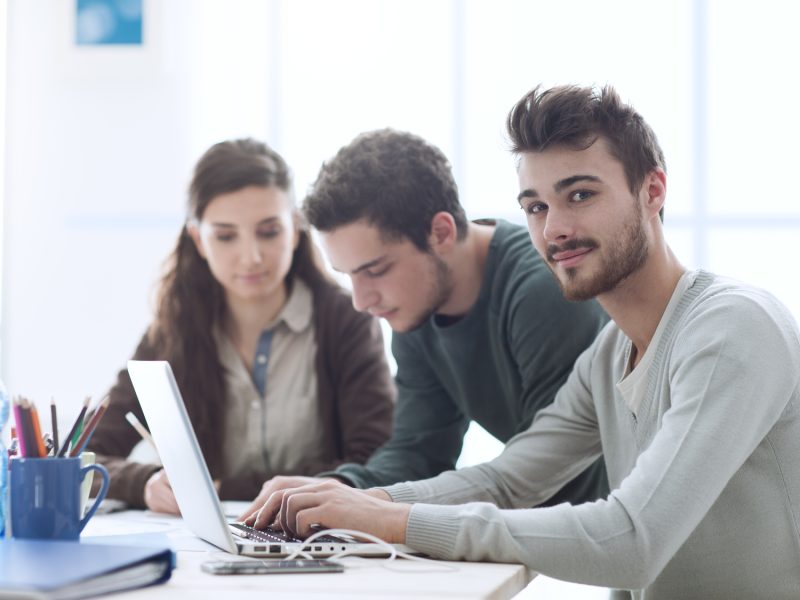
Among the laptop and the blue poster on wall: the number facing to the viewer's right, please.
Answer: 1

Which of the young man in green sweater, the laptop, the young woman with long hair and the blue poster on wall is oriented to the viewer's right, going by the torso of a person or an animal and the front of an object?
the laptop

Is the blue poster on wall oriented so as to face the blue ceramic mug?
yes

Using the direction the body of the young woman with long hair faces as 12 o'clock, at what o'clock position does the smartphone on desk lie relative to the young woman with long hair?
The smartphone on desk is roughly at 12 o'clock from the young woman with long hair.

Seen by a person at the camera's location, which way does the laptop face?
facing to the right of the viewer

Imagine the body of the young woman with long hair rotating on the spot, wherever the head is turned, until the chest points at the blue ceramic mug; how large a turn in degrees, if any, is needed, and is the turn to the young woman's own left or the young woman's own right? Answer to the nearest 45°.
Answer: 0° — they already face it

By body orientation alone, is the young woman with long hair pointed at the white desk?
yes

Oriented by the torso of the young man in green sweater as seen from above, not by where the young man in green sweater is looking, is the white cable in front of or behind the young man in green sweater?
in front

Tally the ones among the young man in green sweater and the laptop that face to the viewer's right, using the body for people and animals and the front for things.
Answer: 1

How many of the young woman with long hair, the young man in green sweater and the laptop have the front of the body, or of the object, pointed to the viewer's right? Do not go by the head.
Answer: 1

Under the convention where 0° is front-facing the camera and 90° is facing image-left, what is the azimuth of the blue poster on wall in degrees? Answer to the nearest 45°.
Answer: approximately 0°

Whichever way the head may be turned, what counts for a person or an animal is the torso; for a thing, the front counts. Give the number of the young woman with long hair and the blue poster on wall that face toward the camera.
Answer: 2
